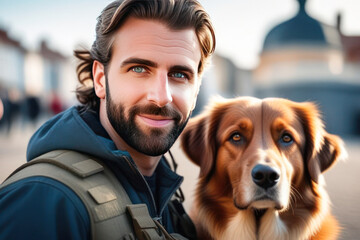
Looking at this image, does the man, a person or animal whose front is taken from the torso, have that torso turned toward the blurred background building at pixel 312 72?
no

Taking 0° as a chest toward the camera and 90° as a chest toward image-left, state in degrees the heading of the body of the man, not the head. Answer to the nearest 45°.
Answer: approximately 315°

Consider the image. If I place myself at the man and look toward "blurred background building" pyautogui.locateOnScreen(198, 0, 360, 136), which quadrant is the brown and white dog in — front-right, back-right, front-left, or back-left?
front-right

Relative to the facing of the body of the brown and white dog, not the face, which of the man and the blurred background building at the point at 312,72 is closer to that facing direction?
the man

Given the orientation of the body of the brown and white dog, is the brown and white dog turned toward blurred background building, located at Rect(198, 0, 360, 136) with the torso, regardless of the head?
no

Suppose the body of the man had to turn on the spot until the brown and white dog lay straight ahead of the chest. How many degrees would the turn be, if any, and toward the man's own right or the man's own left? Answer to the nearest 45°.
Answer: approximately 45° to the man's own left

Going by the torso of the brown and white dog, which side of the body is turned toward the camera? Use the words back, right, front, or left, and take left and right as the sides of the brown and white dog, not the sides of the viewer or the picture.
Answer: front

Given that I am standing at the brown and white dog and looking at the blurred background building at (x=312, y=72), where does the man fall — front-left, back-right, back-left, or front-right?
back-left

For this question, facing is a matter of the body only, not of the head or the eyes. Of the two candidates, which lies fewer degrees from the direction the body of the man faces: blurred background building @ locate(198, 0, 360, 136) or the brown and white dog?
the brown and white dog

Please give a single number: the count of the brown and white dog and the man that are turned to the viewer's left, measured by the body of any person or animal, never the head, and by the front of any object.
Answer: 0
